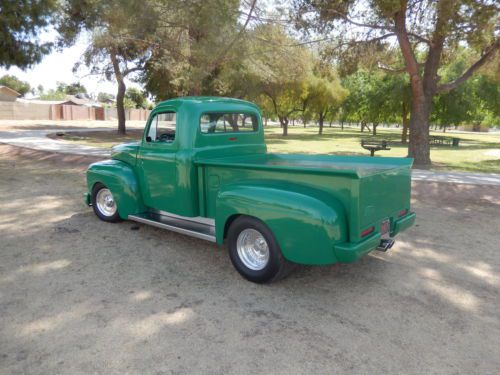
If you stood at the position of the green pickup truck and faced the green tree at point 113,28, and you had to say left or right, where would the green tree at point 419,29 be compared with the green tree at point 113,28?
right

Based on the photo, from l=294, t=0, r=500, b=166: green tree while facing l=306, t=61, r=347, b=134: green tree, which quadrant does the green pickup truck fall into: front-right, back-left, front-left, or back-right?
back-left

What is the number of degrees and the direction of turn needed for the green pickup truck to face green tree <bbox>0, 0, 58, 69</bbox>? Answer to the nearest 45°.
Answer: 0° — it already faces it

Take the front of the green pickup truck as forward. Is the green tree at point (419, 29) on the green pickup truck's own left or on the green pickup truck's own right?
on the green pickup truck's own right

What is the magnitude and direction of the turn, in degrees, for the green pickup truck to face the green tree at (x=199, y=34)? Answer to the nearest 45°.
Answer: approximately 45° to its right

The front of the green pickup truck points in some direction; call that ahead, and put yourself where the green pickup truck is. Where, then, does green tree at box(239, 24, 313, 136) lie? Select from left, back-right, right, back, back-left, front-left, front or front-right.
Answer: front-right

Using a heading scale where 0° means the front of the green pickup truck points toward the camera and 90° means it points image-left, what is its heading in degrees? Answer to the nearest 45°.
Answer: approximately 135°

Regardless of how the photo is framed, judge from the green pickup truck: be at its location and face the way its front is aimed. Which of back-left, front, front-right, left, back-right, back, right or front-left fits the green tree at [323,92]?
front-right
